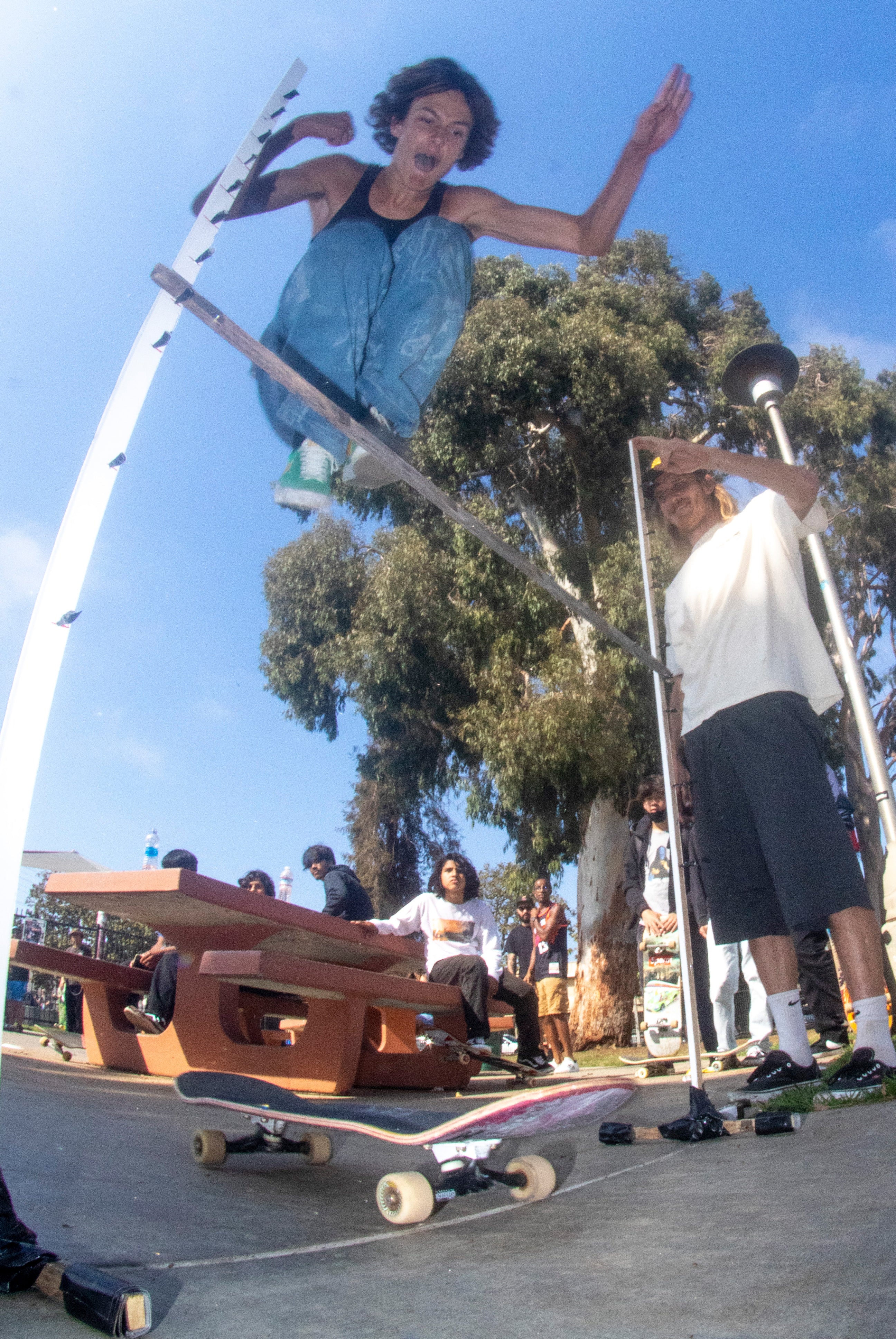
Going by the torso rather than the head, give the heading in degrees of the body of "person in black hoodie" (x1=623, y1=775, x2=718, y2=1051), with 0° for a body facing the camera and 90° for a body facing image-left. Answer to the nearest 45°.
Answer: approximately 0°

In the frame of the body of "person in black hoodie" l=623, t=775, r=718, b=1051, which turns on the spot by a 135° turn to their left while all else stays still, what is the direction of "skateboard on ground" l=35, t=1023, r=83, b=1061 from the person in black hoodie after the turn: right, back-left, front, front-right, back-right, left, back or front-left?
back

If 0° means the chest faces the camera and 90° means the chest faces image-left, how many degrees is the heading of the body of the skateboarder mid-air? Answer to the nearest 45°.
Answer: approximately 0°

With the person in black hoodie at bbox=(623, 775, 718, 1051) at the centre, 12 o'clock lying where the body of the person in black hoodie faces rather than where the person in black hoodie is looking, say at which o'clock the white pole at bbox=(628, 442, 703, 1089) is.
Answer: The white pole is roughly at 12 o'clock from the person in black hoodie.

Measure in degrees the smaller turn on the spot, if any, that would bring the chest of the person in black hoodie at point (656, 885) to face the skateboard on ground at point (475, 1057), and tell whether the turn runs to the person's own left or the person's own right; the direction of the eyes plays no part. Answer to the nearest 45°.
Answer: approximately 45° to the person's own right

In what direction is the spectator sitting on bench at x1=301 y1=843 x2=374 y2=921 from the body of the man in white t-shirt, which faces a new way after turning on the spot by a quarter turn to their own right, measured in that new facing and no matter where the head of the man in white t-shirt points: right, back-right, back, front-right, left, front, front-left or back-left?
front

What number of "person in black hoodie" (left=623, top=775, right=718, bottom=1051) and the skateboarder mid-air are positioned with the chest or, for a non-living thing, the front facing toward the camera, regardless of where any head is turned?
2

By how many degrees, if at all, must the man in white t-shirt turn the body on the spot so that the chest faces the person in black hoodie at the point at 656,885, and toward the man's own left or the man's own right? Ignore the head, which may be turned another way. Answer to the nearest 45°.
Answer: approximately 135° to the man's own right

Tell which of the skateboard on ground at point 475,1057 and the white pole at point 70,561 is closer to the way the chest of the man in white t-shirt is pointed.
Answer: the white pole
